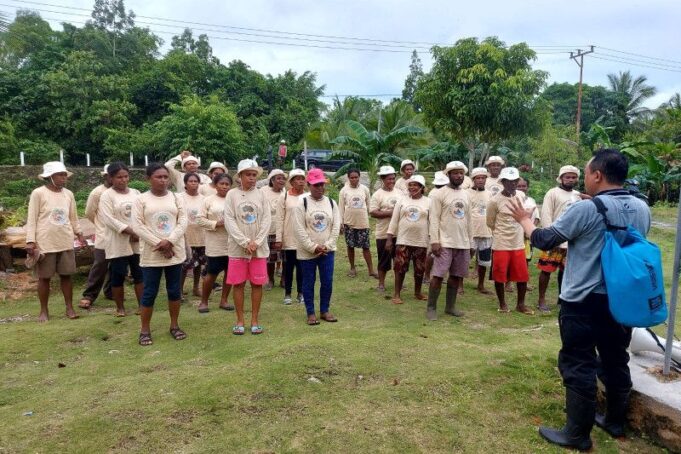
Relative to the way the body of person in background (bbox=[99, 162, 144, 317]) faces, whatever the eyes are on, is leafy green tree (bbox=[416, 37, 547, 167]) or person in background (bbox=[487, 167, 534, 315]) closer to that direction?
the person in background

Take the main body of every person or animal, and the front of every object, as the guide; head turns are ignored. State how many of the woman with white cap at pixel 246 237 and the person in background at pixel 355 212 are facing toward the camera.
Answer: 2

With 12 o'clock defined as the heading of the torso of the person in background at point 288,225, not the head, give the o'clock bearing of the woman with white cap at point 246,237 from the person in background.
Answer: The woman with white cap is roughly at 2 o'clock from the person in background.

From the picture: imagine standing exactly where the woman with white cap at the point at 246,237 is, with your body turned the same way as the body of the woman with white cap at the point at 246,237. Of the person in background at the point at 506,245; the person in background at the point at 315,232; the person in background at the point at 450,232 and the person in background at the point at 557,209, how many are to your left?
4

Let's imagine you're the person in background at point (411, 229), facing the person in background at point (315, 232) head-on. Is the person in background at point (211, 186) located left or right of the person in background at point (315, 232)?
right

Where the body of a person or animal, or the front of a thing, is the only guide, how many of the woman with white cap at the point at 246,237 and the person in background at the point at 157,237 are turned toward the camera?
2

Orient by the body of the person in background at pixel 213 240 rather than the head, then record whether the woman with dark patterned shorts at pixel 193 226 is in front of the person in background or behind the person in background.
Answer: behind

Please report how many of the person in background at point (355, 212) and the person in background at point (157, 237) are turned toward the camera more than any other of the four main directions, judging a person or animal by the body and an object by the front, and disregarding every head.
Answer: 2

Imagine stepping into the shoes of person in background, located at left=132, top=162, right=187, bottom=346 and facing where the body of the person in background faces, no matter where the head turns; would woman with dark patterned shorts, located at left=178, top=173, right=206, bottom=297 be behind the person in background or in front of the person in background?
behind
